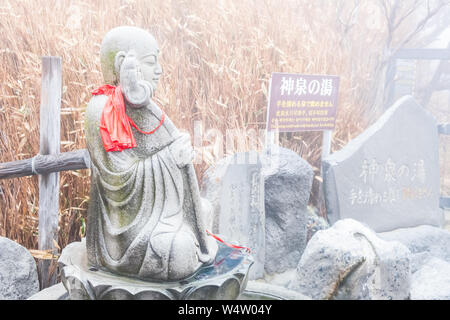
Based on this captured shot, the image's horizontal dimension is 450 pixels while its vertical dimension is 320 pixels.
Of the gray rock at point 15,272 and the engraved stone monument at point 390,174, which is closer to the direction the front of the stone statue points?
the engraved stone monument

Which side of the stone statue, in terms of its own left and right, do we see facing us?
right

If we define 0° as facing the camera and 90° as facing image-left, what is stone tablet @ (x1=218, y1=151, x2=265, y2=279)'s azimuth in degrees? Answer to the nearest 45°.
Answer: approximately 45°

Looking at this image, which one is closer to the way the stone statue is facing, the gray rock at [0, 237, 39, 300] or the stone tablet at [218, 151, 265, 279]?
the stone tablet

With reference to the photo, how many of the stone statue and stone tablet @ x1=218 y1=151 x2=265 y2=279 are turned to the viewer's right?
1

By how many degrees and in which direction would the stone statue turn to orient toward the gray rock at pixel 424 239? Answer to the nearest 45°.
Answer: approximately 45° to its left

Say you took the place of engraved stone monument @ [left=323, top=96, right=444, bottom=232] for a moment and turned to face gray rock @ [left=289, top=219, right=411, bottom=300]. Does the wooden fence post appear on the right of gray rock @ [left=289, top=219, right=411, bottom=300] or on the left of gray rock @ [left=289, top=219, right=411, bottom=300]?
right

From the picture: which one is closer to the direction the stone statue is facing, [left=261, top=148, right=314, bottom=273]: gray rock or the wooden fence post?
the gray rock
